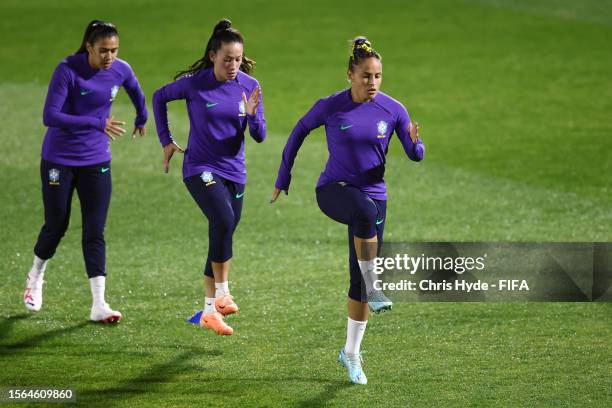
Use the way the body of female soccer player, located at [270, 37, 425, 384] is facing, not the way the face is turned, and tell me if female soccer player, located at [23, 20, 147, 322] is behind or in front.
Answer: behind

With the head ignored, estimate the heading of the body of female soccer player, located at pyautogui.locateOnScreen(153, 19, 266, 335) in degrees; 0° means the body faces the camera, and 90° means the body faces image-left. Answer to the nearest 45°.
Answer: approximately 315°

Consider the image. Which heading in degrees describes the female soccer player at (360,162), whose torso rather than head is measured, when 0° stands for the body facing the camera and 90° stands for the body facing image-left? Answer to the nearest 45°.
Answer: approximately 315°

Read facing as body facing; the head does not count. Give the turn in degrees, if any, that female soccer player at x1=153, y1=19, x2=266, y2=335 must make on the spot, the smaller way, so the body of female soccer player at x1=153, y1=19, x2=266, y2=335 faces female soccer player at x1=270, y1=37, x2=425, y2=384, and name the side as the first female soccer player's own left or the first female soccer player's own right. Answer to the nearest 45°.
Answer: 0° — they already face them

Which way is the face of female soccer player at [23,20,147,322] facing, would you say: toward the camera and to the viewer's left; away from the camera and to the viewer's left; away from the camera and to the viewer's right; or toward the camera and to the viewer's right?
toward the camera and to the viewer's right

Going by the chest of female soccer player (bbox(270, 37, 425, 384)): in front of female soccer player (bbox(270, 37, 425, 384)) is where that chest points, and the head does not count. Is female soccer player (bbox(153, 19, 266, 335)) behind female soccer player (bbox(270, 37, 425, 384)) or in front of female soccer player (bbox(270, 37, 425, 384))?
behind

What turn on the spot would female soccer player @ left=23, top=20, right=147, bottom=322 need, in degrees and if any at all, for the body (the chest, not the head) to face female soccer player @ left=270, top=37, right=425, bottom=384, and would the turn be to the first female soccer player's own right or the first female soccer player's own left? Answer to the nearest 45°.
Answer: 0° — they already face them

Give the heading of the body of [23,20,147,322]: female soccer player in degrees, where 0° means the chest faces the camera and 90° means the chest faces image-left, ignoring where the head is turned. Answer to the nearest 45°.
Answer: approximately 315°
